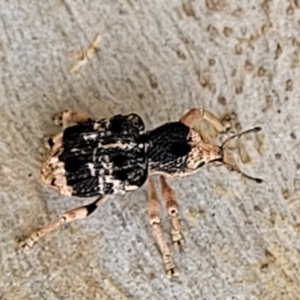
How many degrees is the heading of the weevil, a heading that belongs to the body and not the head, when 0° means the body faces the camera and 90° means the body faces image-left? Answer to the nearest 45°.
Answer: approximately 270°
